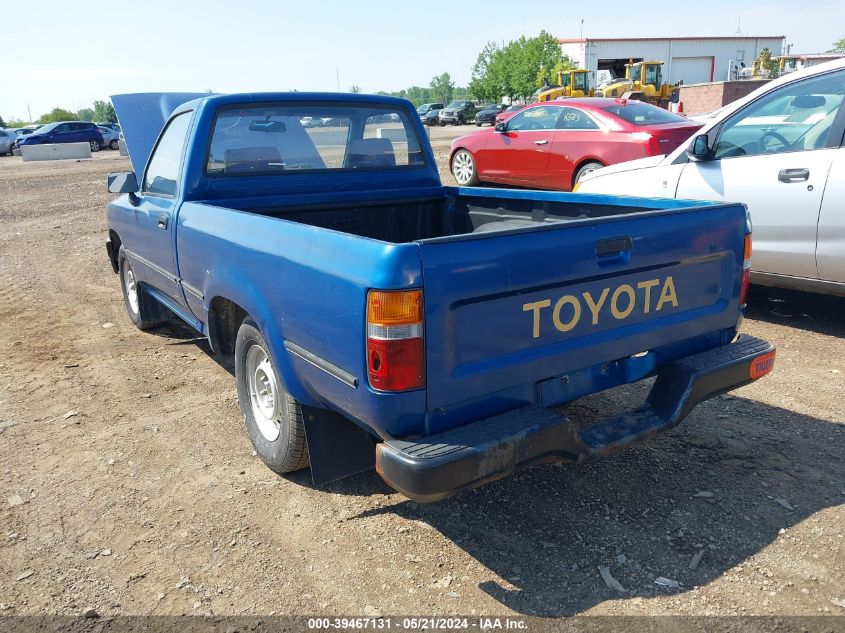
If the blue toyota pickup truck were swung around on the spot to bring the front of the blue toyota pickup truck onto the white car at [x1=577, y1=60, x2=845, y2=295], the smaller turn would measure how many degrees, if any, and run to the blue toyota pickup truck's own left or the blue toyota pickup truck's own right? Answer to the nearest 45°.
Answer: approximately 90° to the blue toyota pickup truck's own right

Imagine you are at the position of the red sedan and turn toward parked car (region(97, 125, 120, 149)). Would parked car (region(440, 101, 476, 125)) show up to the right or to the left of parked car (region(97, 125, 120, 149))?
right

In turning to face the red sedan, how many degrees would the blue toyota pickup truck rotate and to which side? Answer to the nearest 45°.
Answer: approximately 45° to its right

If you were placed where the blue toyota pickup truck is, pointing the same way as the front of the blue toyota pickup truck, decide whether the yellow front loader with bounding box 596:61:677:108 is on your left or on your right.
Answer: on your right

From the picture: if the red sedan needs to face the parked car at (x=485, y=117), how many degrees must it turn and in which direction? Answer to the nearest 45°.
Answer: approximately 45° to its right

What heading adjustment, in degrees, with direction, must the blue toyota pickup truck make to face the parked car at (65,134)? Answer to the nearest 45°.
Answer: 0° — it already faces it

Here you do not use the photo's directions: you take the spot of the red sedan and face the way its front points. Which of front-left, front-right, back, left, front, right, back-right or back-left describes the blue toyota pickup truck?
back-left

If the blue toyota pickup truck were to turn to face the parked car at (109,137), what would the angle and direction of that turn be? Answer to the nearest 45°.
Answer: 0° — it already faces it

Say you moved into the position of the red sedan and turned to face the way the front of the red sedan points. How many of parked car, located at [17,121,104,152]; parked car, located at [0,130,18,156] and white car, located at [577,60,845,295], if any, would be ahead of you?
2

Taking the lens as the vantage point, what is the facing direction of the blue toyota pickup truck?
facing away from the viewer and to the left of the viewer

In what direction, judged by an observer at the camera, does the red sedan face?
facing away from the viewer and to the left of the viewer

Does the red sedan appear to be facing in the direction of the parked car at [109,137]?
yes

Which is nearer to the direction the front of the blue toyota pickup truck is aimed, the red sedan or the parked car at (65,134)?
the parked car
